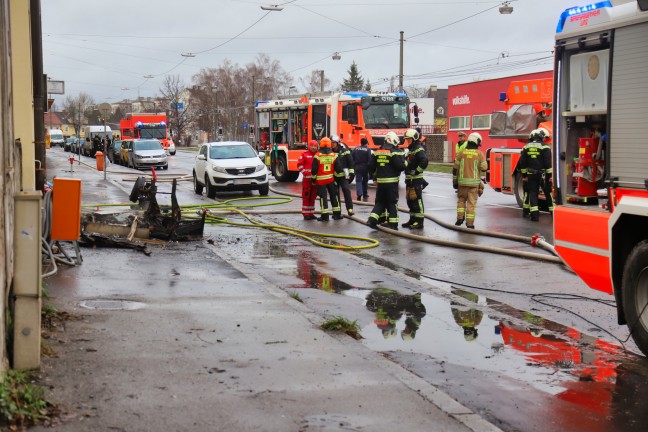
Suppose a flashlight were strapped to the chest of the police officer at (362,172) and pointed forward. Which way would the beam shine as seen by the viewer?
away from the camera

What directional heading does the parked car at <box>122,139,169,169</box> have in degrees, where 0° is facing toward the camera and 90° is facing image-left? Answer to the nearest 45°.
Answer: approximately 0°

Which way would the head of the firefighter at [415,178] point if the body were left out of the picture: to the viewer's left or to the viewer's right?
to the viewer's left

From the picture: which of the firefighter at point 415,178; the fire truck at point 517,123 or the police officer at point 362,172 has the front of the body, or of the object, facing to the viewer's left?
the firefighter at point 415,178

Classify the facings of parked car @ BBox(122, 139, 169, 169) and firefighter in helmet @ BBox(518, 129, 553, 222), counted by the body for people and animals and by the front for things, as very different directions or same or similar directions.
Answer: very different directions

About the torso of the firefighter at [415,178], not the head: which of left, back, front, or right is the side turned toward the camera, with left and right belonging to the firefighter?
left

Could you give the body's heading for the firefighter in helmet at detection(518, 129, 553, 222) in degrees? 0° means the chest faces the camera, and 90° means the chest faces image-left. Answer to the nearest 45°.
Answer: approximately 180°

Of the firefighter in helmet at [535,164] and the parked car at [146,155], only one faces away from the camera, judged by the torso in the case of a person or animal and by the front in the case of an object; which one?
the firefighter in helmet

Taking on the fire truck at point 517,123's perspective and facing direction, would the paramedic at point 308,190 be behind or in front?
behind

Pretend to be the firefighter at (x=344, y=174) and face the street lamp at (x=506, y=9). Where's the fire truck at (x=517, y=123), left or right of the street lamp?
right

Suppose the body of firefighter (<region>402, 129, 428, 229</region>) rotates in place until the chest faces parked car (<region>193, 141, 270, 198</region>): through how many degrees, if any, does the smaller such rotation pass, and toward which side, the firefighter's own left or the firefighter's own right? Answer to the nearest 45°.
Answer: approximately 45° to the firefighter's own right

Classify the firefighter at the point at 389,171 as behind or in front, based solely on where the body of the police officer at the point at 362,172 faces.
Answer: behind

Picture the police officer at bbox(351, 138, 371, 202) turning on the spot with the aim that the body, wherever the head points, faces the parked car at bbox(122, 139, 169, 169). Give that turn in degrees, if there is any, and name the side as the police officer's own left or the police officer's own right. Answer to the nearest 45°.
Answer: approximately 45° to the police officer's own left
